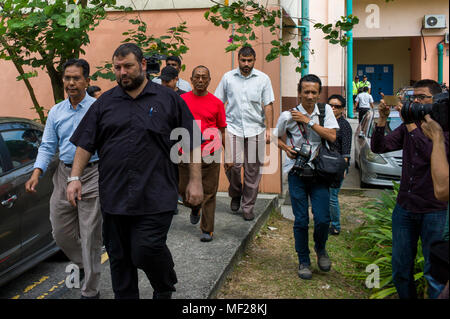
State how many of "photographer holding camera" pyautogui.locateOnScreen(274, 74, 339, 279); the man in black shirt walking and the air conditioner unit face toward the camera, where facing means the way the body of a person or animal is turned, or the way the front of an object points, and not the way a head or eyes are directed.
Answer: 3

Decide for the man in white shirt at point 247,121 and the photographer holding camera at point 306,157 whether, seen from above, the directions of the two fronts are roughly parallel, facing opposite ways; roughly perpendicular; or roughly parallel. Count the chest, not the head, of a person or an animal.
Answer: roughly parallel

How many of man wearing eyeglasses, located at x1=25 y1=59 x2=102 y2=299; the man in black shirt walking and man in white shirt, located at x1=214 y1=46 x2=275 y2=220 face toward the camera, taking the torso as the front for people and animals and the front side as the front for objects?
3

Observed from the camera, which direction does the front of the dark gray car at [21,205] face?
facing the viewer and to the left of the viewer

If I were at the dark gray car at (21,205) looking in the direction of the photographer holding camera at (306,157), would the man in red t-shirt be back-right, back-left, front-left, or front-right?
front-left

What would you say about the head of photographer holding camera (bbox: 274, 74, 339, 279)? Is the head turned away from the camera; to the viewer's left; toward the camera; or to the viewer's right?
toward the camera

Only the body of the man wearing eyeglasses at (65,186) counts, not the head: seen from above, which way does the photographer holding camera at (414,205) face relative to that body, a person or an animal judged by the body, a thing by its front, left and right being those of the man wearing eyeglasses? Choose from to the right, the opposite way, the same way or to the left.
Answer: to the right

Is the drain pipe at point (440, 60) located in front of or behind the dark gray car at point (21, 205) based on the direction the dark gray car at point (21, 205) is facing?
behind

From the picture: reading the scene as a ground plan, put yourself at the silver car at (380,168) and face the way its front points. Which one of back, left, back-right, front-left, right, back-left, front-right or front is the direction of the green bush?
front-right

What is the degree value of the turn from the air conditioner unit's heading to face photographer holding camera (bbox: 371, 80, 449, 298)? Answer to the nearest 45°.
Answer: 0° — it already faces them

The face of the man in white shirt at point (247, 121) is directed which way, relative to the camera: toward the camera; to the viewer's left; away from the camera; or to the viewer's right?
toward the camera

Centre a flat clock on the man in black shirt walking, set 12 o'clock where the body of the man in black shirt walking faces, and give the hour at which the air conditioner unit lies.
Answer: The air conditioner unit is roughly at 7 o'clock from the man in black shirt walking.

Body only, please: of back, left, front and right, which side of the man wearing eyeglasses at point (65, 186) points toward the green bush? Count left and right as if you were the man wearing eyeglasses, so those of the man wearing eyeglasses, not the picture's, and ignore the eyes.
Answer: left

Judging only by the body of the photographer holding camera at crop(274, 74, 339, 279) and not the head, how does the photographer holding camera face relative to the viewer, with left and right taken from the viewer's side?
facing the viewer

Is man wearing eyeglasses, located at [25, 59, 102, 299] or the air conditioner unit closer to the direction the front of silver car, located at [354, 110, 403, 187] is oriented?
the man wearing eyeglasses

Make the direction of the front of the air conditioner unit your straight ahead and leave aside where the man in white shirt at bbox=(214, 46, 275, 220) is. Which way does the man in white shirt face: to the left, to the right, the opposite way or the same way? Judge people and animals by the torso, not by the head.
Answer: the same way

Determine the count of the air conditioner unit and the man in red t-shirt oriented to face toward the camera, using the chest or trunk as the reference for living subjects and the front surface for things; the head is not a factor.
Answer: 2

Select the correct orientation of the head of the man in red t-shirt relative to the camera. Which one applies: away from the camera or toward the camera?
toward the camera

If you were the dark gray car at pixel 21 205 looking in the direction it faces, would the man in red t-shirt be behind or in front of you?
behind

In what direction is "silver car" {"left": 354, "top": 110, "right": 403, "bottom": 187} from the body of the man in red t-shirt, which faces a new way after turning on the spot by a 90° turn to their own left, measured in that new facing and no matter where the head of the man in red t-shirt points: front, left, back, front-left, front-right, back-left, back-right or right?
front-left

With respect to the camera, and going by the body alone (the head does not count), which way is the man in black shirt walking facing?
toward the camera
